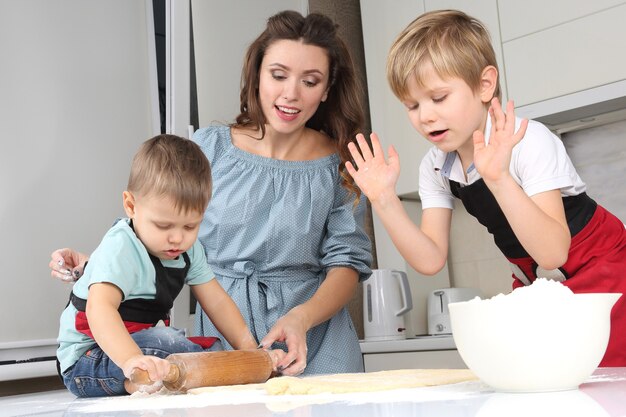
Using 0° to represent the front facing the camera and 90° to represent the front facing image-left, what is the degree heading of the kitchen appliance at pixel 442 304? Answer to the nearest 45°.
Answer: approximately 45°

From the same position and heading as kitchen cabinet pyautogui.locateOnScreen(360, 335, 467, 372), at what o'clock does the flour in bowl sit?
The flour in bowl is roughly at 12 o'clock from the kitchen cabinet.

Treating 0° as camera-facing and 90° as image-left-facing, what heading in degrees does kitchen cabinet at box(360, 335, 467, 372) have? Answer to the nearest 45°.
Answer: approximately 0°

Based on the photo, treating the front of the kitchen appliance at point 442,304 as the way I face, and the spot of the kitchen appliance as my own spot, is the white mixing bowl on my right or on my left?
on my left
